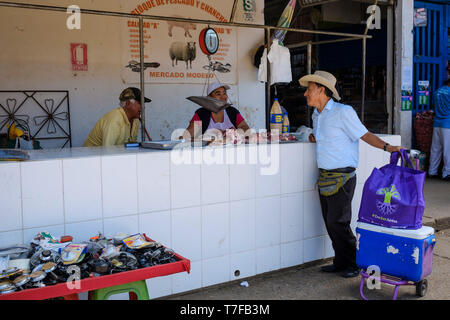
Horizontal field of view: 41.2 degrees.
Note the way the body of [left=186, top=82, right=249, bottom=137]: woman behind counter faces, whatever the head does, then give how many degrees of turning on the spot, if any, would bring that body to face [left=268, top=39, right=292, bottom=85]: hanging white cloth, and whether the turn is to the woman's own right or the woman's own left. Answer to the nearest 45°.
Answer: approximately 90° to the woman's own left

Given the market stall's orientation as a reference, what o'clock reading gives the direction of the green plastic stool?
The green plastic stool is roughly at 2 o'clock from the market stall.

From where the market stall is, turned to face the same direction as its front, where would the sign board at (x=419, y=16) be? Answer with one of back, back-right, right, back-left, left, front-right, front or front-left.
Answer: left

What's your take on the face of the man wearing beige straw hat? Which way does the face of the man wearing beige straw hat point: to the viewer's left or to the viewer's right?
to the viewer's left

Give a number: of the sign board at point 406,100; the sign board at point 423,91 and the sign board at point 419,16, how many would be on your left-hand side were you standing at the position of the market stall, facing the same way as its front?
3

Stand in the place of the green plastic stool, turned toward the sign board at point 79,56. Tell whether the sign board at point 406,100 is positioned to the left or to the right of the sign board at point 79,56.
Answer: right

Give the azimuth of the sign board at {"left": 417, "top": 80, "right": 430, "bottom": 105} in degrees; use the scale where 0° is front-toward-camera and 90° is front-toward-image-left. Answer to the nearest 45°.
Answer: approximately 0°

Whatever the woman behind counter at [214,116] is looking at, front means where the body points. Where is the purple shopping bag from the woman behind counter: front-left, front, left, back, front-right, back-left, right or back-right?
front-left

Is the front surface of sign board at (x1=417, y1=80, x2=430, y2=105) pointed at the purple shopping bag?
yes

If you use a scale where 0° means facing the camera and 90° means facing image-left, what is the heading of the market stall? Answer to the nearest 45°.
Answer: approximately 315°
